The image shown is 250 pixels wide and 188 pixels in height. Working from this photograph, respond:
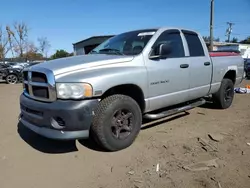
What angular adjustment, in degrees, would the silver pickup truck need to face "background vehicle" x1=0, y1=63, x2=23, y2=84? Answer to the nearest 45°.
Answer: approximately 90° to its right

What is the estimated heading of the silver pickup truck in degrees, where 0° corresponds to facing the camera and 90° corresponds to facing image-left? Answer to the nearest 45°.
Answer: approximately 45°

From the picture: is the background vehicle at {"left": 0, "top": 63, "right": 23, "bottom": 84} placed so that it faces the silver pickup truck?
no
